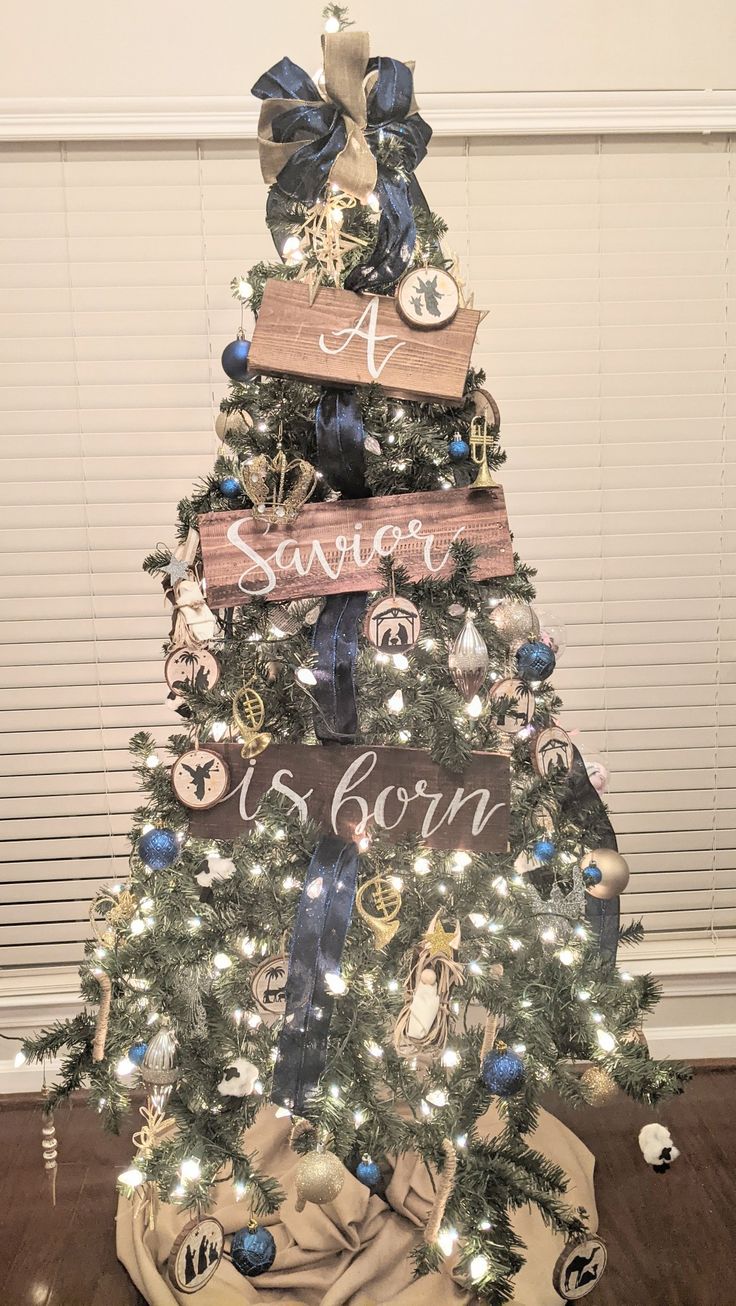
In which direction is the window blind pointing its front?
toward the camera

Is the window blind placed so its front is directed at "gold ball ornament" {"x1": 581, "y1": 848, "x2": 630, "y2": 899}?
no

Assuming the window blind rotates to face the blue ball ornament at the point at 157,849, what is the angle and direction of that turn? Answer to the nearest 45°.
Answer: approximately 45° to its right

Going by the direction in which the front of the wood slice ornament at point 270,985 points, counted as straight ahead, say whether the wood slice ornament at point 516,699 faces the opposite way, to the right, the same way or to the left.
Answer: the same way

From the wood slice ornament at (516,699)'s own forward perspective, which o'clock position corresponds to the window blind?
The window blind is roughly at 6 o'clock from the wood slice ornament.

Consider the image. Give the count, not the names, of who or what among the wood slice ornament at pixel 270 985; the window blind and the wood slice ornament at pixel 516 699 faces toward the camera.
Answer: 3

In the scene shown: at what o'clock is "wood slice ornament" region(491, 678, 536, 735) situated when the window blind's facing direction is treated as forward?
The wood slice ornament is roughly at 12 o'clock from the window blind.

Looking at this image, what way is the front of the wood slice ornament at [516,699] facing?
toward the camera

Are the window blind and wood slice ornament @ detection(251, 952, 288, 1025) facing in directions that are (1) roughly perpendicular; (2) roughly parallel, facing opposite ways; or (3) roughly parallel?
roughly parallel
